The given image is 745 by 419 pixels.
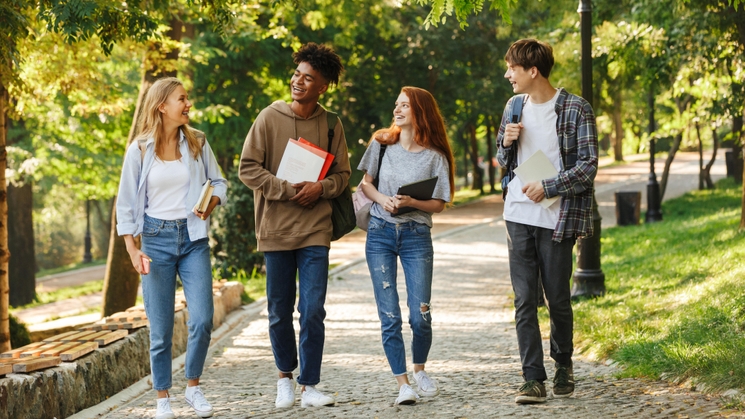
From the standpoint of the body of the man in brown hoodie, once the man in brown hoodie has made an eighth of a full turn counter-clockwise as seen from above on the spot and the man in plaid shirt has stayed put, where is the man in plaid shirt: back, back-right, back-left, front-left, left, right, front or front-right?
front-left

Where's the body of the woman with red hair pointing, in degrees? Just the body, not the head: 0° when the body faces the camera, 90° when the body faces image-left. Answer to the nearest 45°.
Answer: approximately 0°

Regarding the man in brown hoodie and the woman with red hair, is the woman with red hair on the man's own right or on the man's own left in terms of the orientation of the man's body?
on the man's own left

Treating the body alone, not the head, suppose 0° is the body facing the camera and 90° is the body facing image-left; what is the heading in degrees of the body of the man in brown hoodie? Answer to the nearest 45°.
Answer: approximately 0°

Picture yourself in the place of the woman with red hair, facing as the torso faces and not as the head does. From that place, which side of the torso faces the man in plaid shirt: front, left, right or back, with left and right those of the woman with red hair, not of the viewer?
left

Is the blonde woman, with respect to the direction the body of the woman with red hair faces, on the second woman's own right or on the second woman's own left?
on the second woman's own right

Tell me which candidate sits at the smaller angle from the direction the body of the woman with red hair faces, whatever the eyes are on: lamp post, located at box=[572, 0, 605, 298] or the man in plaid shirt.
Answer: the man in plaid shirt

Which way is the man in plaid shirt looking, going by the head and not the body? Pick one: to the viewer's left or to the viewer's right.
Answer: to the viewer's left

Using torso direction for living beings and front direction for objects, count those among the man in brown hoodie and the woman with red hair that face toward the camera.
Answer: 2

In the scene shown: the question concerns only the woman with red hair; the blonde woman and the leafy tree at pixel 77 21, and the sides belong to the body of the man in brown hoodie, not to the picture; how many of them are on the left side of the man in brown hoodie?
1

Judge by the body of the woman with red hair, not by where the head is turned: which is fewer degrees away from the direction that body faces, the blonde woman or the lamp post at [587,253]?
the blonde woman

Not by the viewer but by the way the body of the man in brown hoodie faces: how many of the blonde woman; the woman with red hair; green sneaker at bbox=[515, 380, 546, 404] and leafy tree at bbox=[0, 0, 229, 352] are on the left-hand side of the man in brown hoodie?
2

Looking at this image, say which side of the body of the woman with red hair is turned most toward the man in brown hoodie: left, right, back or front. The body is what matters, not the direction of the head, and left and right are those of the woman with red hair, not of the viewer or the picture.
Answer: right
